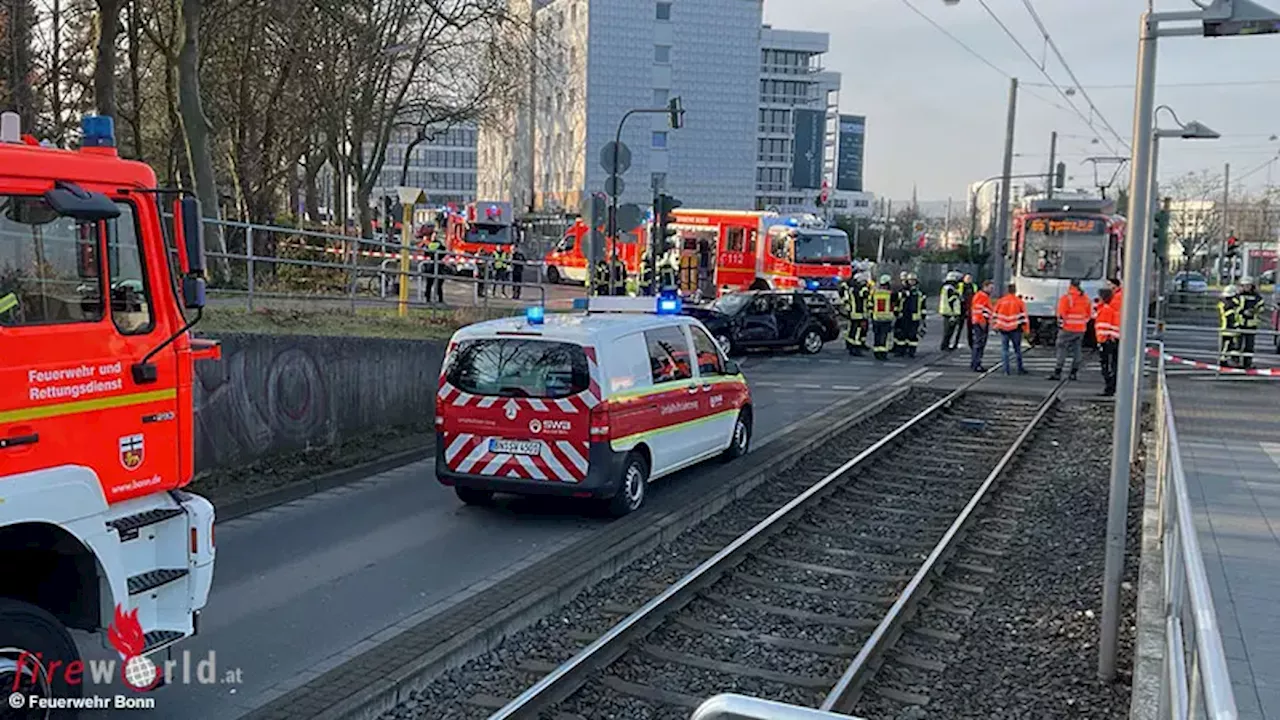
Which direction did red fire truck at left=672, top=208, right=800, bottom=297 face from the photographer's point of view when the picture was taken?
facing to the right of the viewer

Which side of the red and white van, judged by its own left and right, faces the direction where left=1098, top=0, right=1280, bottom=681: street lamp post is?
right

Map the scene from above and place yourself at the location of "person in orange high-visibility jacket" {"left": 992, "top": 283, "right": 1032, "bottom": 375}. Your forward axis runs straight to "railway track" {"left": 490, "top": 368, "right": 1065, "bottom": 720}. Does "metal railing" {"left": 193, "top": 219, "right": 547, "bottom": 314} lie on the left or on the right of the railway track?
right

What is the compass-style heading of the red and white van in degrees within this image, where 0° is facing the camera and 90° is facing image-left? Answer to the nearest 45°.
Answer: approximately 225°

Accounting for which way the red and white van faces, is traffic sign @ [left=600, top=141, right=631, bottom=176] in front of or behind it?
in front

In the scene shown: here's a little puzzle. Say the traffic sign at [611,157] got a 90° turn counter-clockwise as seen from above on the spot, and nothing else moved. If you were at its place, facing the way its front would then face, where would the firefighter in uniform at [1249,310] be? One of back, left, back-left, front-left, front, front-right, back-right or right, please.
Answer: back

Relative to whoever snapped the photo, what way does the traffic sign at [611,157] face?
facing away from the viewer

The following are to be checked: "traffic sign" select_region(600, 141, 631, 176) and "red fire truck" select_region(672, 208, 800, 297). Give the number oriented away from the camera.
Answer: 1

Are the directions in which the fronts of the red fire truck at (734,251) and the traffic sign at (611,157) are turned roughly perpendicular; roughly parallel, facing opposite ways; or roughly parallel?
roughly perpendicular

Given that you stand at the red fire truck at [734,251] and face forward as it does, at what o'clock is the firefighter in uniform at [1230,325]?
The firefighter in uniform is roughly at 2 o'clock from the red fire truck.

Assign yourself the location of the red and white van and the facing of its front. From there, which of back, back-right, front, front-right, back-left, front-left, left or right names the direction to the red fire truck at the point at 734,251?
front-left

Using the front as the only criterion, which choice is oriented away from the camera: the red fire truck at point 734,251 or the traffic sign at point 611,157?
the traffic sign

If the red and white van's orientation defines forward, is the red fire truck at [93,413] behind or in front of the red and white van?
behind
